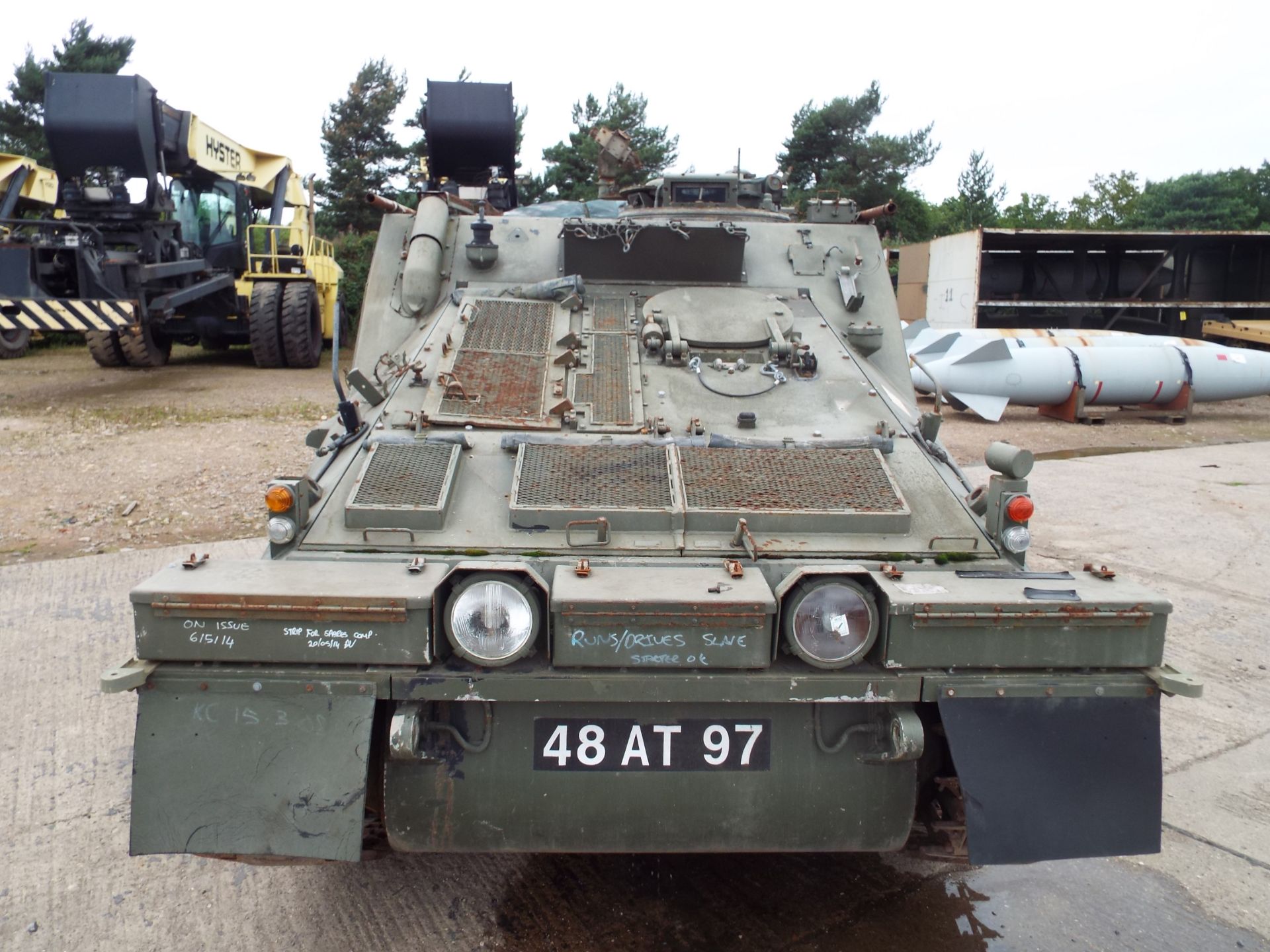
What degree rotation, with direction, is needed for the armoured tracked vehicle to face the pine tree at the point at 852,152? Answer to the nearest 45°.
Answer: approximately 180°

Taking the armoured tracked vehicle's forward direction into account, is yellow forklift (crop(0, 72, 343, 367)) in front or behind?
behind

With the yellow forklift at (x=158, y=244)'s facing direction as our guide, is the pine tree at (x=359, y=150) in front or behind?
behind

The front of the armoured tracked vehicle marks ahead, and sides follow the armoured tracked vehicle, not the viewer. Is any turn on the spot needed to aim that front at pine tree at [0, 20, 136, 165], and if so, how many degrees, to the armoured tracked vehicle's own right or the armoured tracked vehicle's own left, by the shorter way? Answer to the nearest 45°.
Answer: approximately 135° to the armoured tracked vehicle's own right

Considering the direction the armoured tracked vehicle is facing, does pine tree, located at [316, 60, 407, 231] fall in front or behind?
behind

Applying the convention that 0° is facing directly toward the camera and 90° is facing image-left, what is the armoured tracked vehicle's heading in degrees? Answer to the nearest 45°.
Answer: approximately 0°

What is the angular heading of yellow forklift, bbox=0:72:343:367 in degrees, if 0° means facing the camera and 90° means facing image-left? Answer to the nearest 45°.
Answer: approximately 45°

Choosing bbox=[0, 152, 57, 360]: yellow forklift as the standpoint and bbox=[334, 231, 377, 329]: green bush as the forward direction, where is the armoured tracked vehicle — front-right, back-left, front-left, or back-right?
back-right

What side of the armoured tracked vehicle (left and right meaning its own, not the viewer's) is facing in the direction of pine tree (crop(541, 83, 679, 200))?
back
